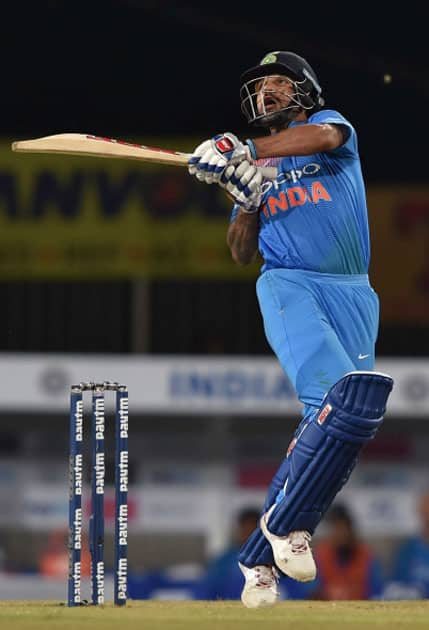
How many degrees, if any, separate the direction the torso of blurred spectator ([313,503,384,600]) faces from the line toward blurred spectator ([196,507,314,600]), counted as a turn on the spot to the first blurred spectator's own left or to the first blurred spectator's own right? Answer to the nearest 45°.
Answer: approximately 90° to the first blurred spectator's own right

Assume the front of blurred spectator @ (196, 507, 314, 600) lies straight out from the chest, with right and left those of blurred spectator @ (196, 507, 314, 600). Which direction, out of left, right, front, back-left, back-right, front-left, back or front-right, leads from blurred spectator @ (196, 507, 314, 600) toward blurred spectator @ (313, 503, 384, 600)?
left

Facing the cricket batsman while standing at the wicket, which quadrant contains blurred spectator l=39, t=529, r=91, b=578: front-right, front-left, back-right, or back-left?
back-left

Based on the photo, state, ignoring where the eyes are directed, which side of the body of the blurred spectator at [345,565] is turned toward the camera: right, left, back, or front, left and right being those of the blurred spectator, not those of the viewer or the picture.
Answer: front

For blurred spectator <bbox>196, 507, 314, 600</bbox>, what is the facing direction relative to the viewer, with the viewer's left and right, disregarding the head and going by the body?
facing the viewer

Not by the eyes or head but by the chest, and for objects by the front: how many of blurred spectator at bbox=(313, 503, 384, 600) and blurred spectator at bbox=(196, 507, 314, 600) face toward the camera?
2

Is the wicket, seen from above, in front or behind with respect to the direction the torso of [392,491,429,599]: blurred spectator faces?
in front

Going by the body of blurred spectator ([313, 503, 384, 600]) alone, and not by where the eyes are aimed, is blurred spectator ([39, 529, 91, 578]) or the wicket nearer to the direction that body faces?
the wicket

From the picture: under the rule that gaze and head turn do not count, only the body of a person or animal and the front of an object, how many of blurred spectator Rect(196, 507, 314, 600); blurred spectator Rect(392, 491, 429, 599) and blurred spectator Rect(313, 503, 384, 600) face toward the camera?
3

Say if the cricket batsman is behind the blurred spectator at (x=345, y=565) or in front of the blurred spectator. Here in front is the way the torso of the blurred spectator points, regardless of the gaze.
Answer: in front

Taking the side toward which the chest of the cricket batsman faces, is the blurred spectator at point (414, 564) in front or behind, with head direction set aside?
behind
